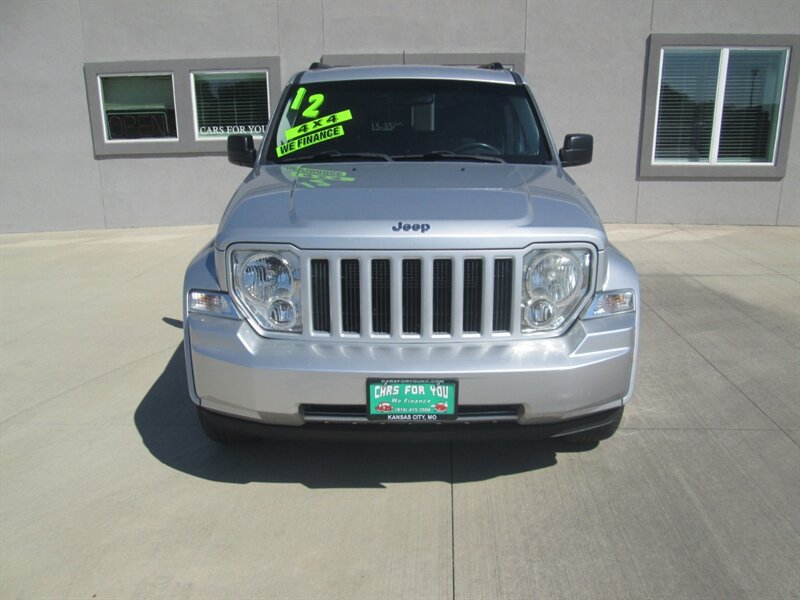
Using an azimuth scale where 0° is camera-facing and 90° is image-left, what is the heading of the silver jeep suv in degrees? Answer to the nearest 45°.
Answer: approximately 0°

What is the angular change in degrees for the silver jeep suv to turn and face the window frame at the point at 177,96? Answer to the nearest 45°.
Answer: approximately 135° to its right

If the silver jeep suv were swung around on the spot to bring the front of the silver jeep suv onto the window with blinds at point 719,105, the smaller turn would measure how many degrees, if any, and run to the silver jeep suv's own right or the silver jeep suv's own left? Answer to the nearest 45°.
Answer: approximately 135° to the silver jeep suv's own left

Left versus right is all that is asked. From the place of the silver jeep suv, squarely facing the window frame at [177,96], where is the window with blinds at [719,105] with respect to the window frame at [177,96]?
right
